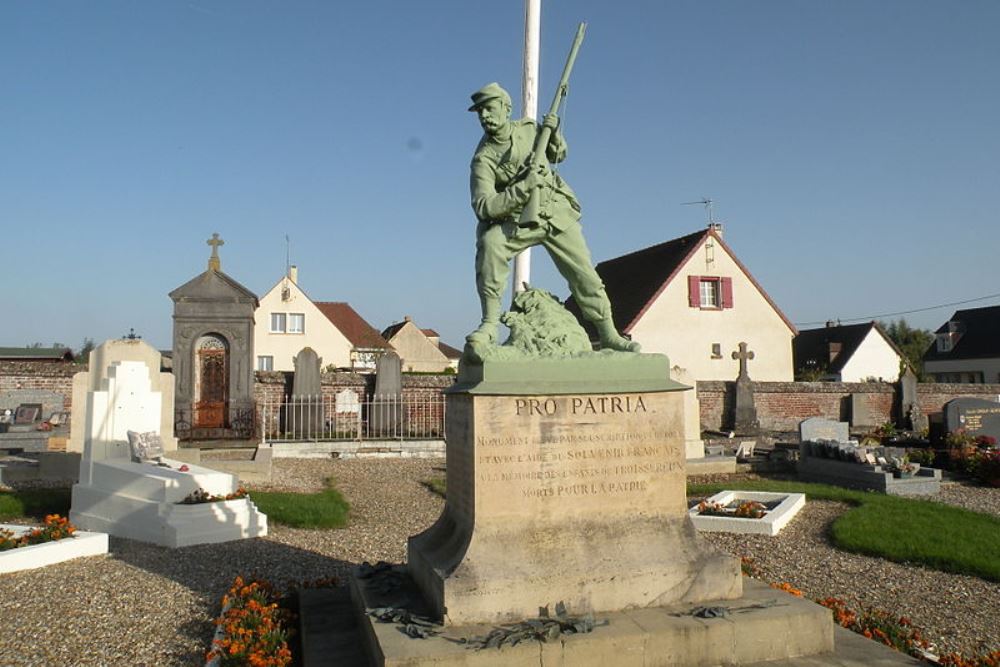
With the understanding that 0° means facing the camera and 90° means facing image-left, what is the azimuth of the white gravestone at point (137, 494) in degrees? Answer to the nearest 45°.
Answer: approximately 315°

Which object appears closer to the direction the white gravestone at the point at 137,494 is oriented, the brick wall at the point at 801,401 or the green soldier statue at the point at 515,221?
the green soldier statue

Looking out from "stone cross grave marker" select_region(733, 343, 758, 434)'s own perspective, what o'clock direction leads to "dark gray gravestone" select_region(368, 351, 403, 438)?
The dark gray gravestone is roughly at 2 o'clock from the stone cross grave marker.

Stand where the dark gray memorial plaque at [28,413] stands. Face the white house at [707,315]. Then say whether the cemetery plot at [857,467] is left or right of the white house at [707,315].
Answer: right

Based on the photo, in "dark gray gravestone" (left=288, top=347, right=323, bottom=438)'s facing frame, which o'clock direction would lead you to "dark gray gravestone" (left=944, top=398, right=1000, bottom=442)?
"dark gray gravestone" (left=944, top=398, right=1000, bottom=442) is roughly at 10 o'clock from "dark gray gravestone" (left=288, top=347, right=323, bottom=438).

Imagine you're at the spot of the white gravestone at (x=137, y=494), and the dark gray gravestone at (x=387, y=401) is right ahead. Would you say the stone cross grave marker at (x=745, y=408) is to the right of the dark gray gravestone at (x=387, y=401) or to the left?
right

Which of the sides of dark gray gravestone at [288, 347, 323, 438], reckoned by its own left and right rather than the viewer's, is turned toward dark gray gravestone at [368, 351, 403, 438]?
left

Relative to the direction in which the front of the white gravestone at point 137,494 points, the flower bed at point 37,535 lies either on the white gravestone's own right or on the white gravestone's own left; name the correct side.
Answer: on the white gravestone's own right

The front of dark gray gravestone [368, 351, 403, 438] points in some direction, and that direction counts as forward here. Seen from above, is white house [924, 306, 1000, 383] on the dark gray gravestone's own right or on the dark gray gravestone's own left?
on the dark gray gravestone's own left

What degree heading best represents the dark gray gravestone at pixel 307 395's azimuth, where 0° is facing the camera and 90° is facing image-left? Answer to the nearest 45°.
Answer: approximately 0°

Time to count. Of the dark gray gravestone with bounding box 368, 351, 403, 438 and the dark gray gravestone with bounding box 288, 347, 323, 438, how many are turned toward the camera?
2
